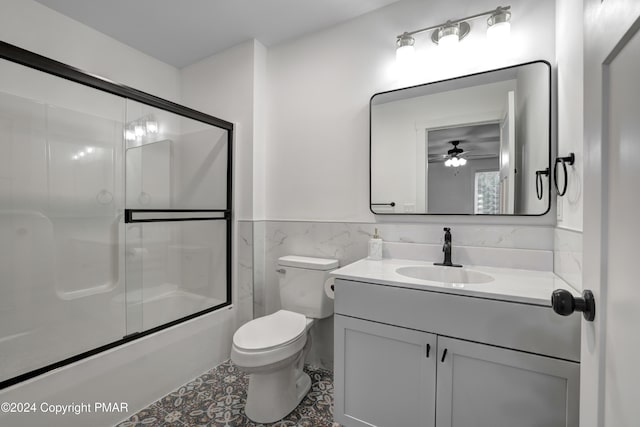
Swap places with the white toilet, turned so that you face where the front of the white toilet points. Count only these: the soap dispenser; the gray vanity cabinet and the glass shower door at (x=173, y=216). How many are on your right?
1

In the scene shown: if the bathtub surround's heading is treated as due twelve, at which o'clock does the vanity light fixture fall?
The vanity light fixture is roughly at 12 o'clock from the bathtub surround.

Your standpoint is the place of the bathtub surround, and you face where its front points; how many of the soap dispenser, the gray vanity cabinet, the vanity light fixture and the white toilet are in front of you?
4

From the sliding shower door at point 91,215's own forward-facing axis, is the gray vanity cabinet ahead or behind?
ahead

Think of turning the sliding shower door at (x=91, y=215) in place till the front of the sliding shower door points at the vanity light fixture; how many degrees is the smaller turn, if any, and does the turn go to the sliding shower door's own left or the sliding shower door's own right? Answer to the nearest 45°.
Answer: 0° — it already faces it

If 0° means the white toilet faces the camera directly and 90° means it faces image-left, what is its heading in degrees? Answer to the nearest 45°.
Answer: approximately 45°

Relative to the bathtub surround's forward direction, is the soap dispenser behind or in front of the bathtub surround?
in front

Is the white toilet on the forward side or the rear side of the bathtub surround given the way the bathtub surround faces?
on the forward side

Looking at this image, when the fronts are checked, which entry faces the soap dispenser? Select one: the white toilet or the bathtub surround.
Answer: the bathtub surround

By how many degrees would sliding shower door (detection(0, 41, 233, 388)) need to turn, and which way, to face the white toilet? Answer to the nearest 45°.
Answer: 0° — it already faces it

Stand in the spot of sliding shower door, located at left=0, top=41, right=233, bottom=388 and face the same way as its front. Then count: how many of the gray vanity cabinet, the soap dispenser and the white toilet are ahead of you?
3

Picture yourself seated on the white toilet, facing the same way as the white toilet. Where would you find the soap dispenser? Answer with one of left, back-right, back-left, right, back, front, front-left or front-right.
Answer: back-left

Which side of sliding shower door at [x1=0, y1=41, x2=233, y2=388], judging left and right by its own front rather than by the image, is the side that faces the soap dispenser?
front

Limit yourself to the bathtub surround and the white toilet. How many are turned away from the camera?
0

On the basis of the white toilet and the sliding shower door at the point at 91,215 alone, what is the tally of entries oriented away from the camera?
0
